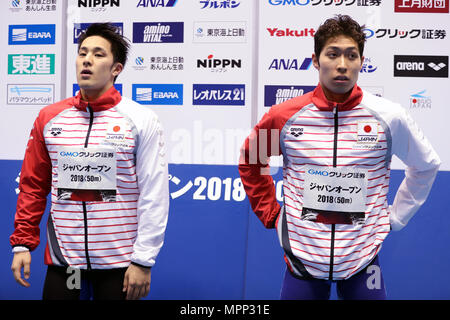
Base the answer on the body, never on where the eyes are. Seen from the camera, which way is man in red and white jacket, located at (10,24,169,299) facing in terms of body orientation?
toward the camera

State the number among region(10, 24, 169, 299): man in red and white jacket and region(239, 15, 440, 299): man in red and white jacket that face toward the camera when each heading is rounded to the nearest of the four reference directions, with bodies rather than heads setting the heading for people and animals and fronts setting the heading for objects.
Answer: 2
